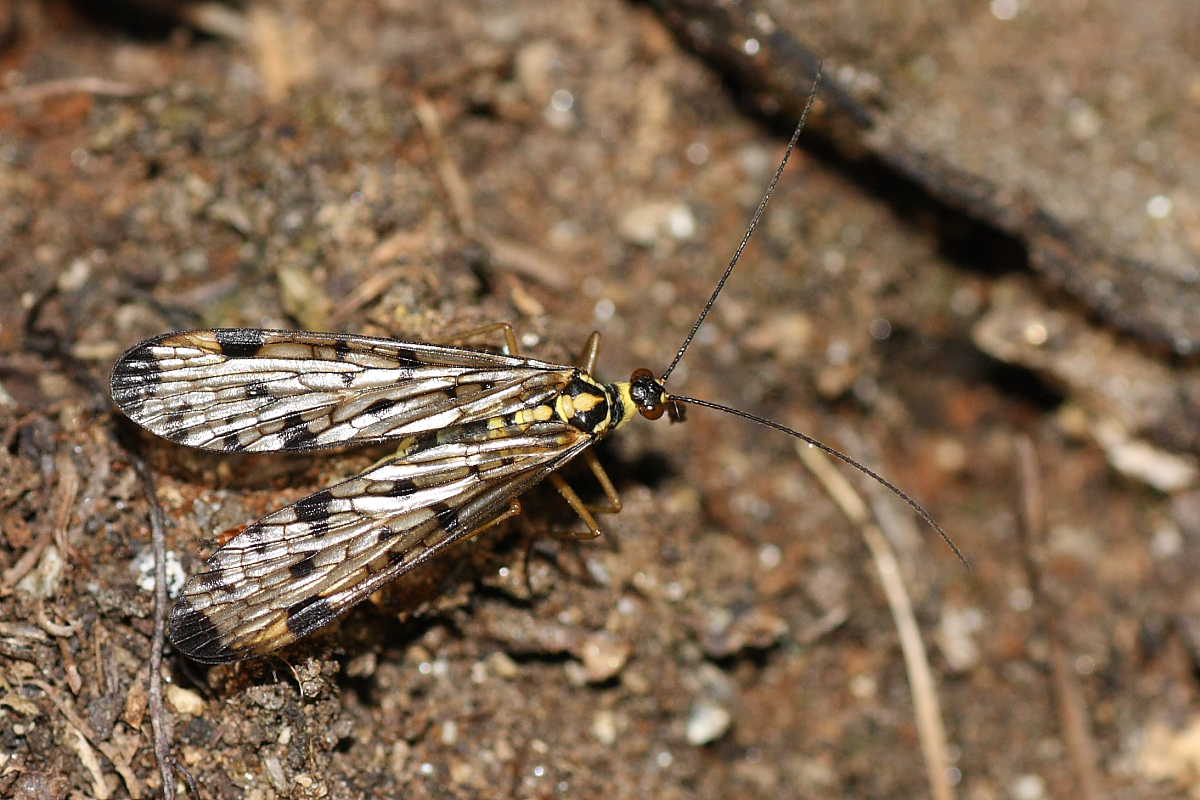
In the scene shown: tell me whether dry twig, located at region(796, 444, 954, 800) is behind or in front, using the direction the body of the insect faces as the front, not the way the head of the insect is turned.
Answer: in front

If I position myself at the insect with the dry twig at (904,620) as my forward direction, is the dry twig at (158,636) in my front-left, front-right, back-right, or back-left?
back-right

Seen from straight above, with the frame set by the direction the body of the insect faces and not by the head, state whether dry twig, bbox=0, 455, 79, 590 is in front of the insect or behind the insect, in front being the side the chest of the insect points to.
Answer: behind

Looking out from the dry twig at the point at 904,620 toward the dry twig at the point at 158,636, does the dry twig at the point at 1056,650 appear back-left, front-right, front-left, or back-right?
back-left

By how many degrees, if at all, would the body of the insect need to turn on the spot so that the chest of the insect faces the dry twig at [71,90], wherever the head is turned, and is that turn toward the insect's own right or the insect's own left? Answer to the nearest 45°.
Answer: approximately 135° to the insect's own left

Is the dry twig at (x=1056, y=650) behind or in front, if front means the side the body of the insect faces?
in front

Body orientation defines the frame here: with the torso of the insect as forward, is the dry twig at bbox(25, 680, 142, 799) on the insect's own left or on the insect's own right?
on the insect's own right

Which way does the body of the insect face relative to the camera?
to the viewer's right
